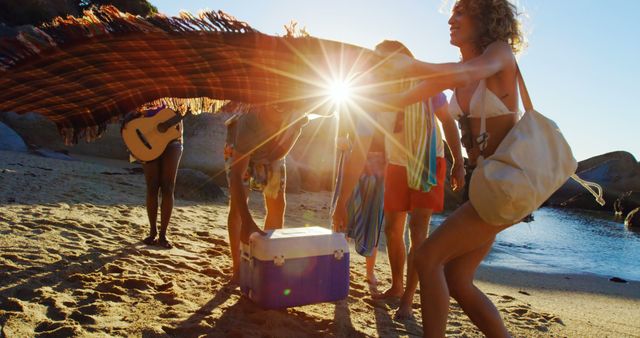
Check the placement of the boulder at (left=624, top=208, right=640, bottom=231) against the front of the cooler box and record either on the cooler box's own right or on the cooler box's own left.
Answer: on the cooler box's own left

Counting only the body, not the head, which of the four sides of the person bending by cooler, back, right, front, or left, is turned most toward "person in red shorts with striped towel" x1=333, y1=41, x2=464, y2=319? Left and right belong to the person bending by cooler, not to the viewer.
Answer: left

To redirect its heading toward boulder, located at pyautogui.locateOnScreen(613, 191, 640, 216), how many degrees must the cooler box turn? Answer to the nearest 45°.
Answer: approximately 90° to its left

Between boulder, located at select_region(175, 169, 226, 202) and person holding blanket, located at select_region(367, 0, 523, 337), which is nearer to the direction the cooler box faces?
the person holding blanket
